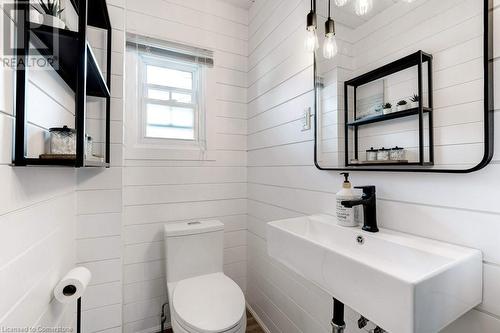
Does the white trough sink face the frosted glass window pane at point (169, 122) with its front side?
no

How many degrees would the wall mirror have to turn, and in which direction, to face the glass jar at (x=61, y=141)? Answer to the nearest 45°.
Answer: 0° — it already faces it

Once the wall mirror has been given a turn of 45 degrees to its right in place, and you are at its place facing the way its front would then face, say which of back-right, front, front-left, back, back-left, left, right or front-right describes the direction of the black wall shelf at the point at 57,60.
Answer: front-left

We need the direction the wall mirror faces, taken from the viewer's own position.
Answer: facing the viewer and to the left of the viewer

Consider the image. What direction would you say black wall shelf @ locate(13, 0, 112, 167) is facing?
to the viewer's right

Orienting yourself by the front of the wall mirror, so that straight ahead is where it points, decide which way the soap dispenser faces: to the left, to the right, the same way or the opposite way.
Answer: the same way

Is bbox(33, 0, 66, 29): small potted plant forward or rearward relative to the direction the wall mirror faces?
forward

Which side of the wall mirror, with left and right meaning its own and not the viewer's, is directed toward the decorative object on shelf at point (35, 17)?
front

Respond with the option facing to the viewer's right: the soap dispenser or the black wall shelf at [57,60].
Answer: the black wall shelf

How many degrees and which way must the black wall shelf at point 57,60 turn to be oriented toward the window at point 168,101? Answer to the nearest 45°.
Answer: approximately 45° to its left
